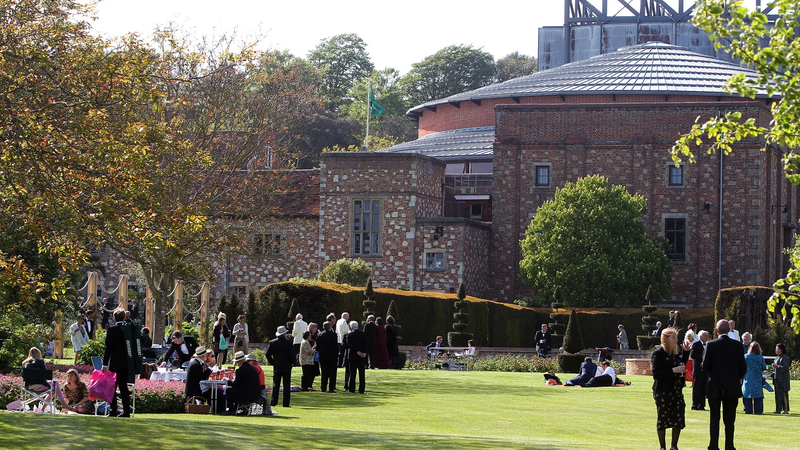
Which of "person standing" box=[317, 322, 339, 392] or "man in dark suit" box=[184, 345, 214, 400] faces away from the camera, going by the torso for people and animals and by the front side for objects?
the person standing

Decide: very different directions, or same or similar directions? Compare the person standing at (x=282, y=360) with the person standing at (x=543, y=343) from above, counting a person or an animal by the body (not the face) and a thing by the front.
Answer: very different directions

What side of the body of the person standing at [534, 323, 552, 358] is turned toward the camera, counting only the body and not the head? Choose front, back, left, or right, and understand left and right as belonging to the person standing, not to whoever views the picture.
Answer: front

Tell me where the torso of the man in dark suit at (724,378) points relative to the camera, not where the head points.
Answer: away from the camera

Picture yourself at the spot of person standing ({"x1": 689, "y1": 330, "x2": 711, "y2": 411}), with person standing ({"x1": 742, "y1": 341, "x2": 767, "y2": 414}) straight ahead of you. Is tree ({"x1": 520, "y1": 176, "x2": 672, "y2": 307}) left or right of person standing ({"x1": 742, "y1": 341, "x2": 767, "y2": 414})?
left

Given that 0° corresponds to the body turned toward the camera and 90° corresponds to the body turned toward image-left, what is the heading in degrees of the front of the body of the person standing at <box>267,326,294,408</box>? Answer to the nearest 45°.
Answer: approximately 180°

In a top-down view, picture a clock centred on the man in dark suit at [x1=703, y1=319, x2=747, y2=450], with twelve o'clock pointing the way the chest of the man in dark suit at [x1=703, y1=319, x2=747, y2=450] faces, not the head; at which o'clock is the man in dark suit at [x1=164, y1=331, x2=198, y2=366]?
the man in dark suit at [x1=164, y1=331, x2=198, y2=366] is roughly at 10 o'clock from the man in dark suit at [x1=703, y1=319, x2=747, y2=450].

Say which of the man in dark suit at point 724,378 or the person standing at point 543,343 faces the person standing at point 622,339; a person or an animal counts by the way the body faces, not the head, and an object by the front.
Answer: the man in dark suit

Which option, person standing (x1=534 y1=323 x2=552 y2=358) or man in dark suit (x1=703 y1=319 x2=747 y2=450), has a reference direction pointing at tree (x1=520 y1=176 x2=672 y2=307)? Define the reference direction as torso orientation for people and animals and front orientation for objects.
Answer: the man in dark suit

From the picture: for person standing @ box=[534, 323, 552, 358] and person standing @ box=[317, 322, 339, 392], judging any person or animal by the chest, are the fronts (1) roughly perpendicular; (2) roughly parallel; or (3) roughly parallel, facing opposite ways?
roughly parallel, facing opposite ways
